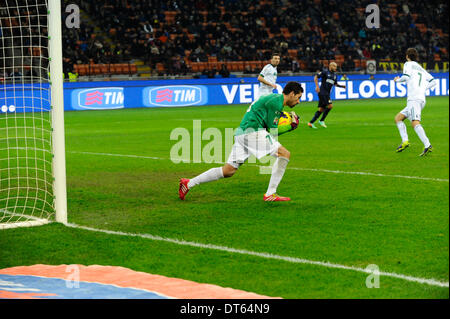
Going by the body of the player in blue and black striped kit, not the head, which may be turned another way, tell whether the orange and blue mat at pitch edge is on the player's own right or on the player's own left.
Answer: on the player's own right

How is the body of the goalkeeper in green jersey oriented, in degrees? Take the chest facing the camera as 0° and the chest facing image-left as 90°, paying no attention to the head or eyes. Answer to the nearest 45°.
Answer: approximately 270°

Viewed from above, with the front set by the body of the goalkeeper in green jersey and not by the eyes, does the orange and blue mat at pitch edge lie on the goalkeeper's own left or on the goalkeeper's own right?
on the goalkeeper's own right

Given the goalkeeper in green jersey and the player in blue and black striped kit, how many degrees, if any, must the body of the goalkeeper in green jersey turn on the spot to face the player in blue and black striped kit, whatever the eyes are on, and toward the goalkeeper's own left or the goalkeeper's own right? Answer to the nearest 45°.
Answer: approximately 90° to the goalkeeper's own left

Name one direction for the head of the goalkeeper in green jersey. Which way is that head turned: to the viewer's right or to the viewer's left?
to the viewer's right
